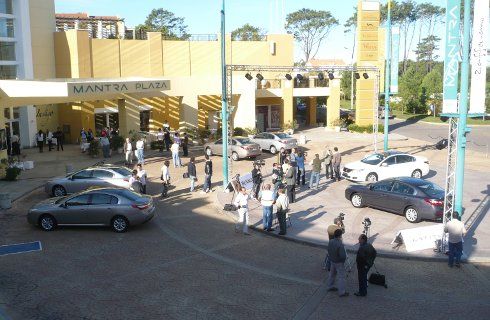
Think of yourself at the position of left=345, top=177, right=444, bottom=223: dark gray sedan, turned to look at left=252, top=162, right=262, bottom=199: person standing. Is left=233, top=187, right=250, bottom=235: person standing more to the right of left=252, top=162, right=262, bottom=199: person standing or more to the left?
left

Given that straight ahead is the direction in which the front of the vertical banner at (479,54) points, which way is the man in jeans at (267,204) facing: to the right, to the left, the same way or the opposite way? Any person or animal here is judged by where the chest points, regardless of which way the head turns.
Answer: the opposite way

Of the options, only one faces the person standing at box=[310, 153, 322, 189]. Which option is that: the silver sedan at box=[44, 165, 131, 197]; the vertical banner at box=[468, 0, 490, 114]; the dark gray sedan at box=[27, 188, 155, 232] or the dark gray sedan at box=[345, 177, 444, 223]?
the dark gray sedan at box=[345, 177, 444, 223]

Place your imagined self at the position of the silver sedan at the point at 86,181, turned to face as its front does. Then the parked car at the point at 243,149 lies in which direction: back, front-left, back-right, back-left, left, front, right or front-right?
back-right

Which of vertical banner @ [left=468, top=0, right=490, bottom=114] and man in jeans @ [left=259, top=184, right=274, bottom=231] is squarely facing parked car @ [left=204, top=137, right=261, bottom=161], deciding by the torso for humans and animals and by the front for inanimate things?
the man in jeans

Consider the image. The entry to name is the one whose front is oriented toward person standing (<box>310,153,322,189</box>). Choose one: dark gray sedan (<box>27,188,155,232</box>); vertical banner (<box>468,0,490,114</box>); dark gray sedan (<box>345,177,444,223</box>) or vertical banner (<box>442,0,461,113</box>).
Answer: dark gray sedan (<box>345,177,444,223</box>)

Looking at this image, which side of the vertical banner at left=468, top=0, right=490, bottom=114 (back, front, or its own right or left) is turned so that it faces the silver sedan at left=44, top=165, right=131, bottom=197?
right

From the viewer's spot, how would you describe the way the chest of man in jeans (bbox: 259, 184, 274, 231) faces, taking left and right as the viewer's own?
facing away from the viewer

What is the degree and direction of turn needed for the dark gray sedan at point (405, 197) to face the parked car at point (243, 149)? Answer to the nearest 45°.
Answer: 0° — it already faces it

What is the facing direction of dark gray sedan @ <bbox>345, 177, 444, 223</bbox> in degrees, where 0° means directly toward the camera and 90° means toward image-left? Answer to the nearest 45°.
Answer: approximately 135°

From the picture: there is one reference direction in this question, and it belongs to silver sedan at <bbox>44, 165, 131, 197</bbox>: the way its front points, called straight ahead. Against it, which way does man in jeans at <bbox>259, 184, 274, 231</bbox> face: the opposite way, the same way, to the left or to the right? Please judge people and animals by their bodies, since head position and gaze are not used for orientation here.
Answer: to the right

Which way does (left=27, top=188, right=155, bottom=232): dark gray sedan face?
to the viewer's left

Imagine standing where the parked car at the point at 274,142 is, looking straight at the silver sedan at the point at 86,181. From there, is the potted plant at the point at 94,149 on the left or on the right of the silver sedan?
right
